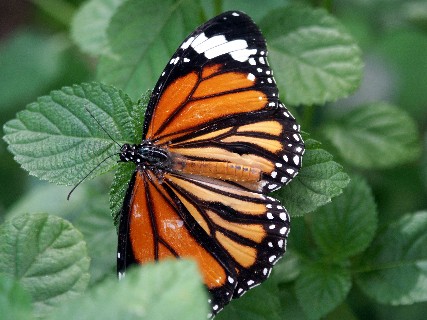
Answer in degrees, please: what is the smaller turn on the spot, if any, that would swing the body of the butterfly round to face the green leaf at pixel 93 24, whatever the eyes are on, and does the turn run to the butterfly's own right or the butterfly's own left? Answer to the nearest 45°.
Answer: approximately 90° to the butterfly's own right

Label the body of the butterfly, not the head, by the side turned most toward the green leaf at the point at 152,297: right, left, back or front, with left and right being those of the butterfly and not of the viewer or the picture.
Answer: left

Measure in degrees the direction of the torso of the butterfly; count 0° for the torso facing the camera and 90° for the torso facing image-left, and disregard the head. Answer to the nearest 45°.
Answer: approximately 90°

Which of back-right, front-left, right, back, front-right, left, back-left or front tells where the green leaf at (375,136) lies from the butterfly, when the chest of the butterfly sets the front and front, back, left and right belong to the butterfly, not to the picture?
back-right
